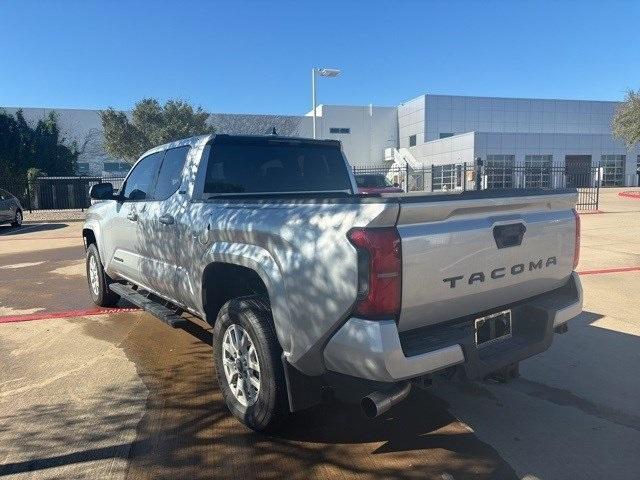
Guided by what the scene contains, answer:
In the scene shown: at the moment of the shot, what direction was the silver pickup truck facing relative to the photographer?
facing away from the viewer and to the left of the viewer

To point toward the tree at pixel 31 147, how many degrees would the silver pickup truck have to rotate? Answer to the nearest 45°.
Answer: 0° — it already faces it

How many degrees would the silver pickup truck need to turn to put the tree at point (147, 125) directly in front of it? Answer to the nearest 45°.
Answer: approximately 45° to its right

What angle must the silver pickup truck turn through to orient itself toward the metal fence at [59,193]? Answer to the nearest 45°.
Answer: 0° — it already faces it

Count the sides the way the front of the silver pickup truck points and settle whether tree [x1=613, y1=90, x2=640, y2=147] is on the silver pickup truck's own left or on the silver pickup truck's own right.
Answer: on the silver pickup truck's own right
